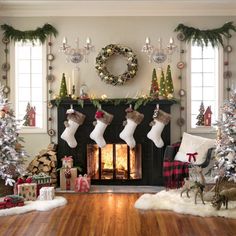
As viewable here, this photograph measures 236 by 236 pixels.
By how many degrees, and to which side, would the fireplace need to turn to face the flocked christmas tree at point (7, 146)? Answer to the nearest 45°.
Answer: approximately 45° to its right

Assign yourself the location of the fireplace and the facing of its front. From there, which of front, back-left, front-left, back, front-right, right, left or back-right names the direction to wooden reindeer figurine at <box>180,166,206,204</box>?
front-left

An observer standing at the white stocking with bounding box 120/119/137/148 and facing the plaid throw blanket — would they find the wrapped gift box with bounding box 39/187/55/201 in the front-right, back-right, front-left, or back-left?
back-right

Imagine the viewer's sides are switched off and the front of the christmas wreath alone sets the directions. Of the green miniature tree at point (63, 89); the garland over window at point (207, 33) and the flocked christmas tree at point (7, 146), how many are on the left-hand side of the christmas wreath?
1

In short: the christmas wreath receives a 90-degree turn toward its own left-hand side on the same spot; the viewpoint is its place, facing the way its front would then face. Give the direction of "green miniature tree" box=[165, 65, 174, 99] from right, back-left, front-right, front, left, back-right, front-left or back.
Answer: front

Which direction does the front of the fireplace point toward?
toward the camera

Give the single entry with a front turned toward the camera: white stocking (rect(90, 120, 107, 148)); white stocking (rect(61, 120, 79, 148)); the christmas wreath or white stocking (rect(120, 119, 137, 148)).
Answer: the christmas wreath

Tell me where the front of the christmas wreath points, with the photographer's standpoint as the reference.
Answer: facing the viewer
